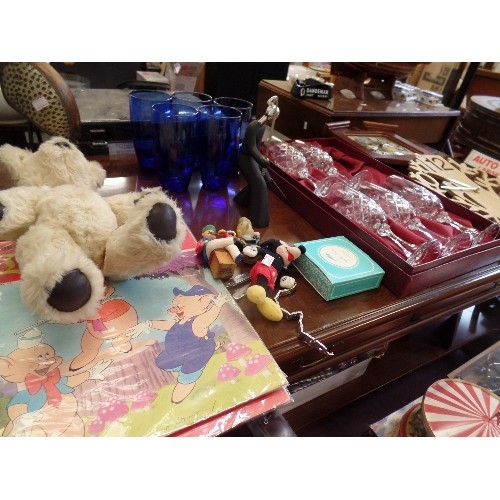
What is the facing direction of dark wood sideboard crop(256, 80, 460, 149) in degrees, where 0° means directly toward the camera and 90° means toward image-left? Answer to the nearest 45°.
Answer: approximately 45°

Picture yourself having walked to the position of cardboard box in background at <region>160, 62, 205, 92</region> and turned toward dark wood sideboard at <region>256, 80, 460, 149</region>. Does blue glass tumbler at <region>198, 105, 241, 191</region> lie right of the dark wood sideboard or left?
right
